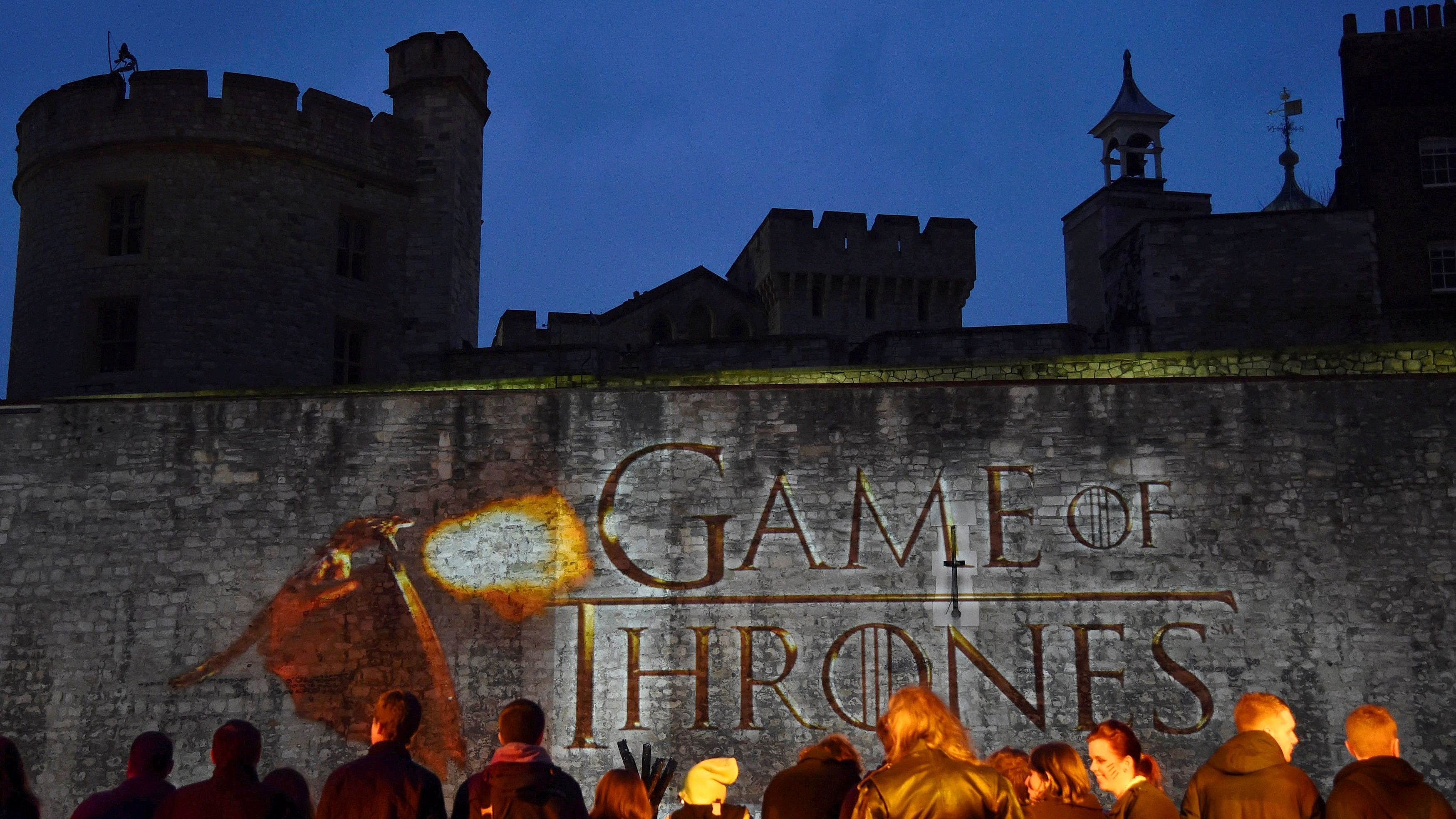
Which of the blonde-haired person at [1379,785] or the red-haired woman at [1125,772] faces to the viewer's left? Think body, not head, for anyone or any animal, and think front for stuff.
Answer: the red-haired woman

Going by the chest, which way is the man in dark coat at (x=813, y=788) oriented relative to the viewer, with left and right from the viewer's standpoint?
facing away from the viewer and to the right of the viewer

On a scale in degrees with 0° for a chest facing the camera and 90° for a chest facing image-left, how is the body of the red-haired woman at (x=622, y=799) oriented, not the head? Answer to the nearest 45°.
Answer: approximately 180°

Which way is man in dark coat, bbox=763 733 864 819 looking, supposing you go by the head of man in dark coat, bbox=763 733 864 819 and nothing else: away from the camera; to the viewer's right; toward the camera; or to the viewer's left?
away from the camera

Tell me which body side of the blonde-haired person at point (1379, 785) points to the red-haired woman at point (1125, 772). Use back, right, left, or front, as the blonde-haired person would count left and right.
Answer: left

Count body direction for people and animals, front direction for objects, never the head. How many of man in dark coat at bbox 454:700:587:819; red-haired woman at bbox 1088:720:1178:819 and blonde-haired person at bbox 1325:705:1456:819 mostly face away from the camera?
2

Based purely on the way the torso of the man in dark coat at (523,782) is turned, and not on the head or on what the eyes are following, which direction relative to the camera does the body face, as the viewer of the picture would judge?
away from the camera

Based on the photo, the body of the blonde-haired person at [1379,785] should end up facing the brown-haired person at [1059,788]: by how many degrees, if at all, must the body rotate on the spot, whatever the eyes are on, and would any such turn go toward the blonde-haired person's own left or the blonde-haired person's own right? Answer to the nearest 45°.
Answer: approximately 135° to the blonde-haired person's own left

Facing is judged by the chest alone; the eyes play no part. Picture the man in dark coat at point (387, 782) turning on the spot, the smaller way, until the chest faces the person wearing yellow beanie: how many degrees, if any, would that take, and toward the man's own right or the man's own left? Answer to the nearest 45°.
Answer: approximately 90° to the man's own right

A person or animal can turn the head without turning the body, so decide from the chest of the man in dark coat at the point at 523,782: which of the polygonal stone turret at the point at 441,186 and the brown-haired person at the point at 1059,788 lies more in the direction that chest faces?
the polygonal stone turret

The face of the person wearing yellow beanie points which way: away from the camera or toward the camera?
away from the camera

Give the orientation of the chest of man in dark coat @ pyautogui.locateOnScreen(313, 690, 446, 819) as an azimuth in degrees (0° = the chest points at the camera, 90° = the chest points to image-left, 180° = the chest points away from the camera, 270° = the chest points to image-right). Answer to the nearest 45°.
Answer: approximately 180°

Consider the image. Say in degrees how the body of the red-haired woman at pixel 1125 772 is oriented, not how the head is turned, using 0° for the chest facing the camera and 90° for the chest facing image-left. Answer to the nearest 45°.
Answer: approximately 90°

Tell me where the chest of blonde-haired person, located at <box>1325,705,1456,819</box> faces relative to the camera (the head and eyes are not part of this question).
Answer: away from the camera

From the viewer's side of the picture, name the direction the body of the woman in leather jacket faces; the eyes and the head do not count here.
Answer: away from the camera

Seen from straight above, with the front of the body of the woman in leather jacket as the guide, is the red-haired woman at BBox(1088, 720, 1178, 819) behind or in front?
in front

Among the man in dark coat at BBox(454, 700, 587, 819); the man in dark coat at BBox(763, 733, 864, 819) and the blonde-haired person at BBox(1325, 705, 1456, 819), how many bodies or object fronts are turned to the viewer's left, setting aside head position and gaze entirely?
0

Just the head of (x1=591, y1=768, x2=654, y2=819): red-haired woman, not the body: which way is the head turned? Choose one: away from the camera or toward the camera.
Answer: away from the camera

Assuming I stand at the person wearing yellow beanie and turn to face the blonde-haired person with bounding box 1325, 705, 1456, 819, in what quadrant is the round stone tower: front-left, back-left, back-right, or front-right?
back-left
